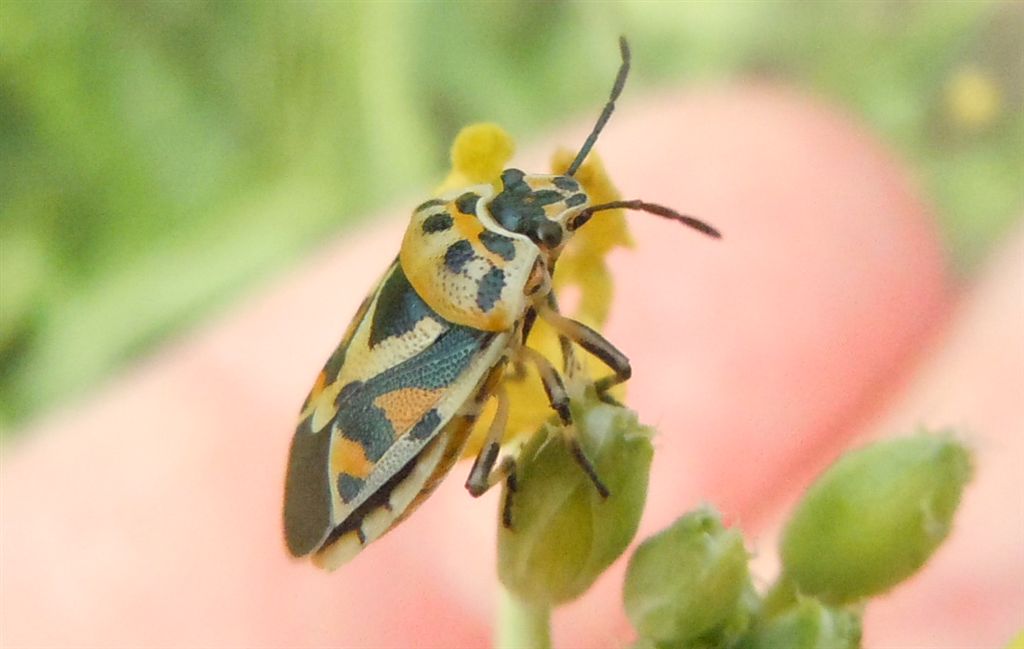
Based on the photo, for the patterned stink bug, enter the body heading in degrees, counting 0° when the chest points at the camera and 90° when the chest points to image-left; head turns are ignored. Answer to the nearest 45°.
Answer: approximately 225°
